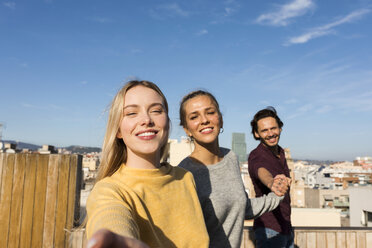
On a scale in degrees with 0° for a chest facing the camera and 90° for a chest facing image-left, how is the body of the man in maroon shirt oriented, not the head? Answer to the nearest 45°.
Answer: approximately 315°

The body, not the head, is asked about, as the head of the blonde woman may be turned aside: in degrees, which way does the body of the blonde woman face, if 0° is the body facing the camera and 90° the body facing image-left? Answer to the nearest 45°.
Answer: approximately 0°

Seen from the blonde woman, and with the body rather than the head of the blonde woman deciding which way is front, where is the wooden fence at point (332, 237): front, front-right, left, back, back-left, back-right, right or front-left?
back-left

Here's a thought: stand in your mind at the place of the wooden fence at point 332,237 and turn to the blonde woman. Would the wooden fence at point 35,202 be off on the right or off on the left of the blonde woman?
right

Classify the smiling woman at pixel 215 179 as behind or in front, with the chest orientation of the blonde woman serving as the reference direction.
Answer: behind

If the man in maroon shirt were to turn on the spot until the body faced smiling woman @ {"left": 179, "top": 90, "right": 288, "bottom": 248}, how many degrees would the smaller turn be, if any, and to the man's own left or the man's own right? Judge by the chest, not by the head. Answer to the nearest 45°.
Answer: approximately 45° to the man's own right

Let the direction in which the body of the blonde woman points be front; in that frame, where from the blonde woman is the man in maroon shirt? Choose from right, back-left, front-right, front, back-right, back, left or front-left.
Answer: back-left

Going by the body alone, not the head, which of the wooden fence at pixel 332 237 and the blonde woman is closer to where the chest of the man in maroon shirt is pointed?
the blonde woman
